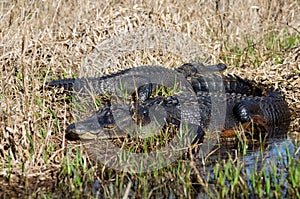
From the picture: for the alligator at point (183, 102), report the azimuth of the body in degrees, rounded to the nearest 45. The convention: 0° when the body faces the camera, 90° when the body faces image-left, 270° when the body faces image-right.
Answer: approximately 90°
